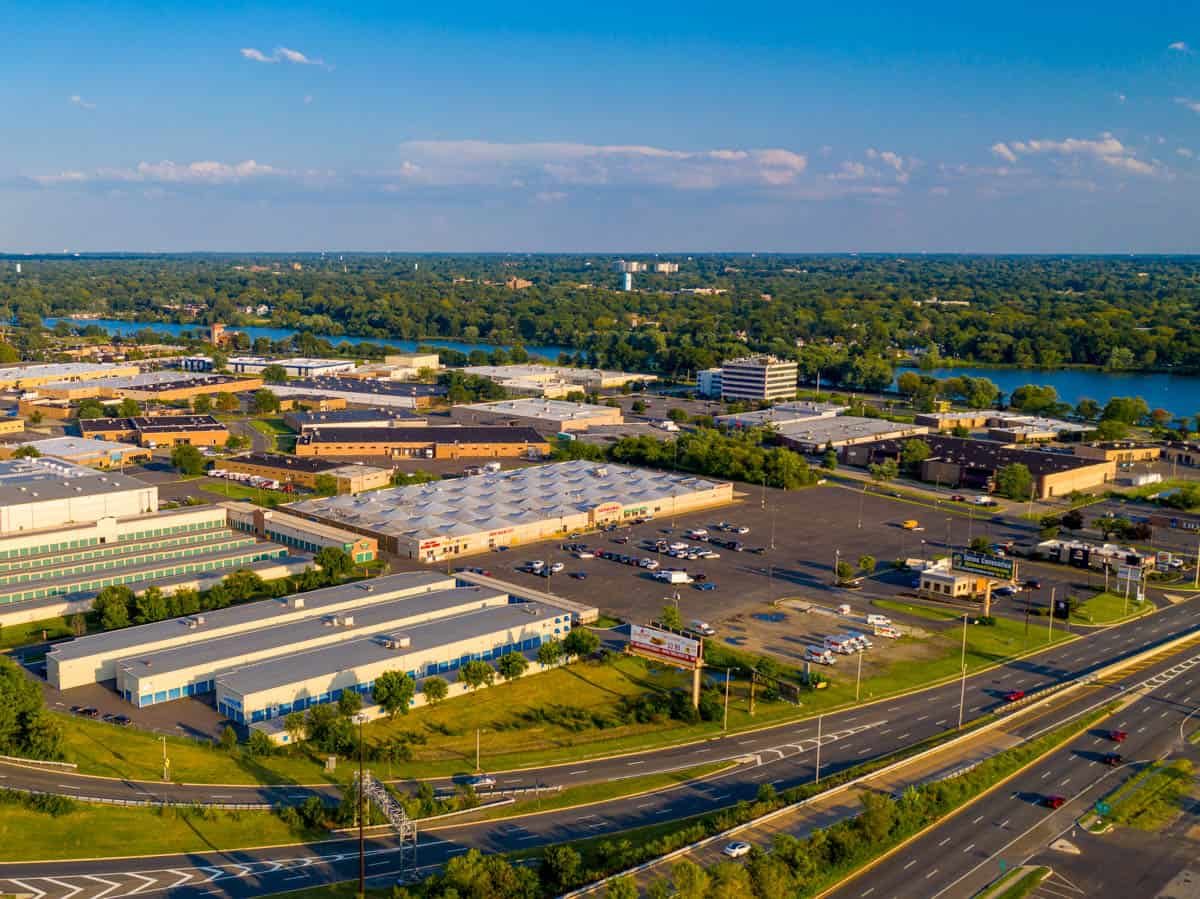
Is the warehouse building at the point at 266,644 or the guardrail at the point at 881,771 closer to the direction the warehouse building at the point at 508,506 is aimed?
the guardrail

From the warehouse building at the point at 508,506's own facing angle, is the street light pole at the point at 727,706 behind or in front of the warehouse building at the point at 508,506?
in front

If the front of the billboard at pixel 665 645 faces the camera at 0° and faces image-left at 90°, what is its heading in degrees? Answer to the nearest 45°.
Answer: approximately 45°

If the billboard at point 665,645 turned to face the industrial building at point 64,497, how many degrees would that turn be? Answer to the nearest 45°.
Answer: approximately 90° to its right

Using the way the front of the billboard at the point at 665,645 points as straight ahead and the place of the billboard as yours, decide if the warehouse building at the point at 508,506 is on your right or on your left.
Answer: on your right

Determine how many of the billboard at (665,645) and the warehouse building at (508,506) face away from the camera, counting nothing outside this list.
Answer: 0

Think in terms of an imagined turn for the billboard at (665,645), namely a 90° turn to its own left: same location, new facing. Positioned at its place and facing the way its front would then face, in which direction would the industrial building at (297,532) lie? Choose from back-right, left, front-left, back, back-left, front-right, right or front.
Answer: back

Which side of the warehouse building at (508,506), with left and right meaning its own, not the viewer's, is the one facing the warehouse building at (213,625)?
right

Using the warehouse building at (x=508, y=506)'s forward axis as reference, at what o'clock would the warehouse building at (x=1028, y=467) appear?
the warehouse building at (x=1028, y=467) is roughly at 10 o'clock from the warehouse building at (x=508, y=506).

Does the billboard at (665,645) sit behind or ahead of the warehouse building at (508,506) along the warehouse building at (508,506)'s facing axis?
ahead

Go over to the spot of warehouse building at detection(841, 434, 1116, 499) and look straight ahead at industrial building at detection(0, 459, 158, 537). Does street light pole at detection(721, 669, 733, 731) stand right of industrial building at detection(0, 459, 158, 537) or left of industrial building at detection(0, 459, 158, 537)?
left

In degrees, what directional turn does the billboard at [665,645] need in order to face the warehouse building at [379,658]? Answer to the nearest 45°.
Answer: approximately 45° to its right

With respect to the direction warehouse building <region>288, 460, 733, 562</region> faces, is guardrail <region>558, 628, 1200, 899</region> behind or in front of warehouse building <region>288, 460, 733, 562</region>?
in front

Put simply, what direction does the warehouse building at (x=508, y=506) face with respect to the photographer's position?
facing the viewer and to the right of the viewer
